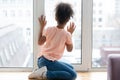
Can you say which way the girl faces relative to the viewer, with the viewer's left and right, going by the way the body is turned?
facing away from the viewer and to the right of the viewer

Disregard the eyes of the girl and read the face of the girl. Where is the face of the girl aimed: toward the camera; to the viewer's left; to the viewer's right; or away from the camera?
away from the camera
